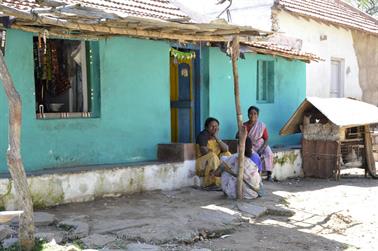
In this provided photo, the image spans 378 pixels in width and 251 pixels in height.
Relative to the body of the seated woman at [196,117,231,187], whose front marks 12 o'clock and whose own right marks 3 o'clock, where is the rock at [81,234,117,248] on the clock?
The rock is roughly at 2 o'clock from the seated woman.

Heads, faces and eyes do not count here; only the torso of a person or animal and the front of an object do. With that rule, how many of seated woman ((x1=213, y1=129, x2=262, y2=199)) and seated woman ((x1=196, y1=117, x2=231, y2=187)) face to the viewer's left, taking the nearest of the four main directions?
1

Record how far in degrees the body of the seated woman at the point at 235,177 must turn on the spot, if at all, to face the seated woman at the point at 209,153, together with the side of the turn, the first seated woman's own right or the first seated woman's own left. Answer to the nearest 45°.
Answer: approximately 45° to the first seated woman's own right

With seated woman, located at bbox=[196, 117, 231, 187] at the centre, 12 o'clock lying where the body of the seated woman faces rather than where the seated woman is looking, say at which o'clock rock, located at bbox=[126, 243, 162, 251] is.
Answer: The rock is roughly at 2 o'clock from the seated woman.

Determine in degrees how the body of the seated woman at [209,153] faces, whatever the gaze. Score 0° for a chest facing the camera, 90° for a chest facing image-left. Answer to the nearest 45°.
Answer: approximately 315°

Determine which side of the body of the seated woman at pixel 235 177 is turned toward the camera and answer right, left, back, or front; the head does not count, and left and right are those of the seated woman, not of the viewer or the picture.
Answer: left

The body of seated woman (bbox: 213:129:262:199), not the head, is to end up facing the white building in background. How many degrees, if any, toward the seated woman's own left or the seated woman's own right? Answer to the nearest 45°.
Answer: approximately 90° to the seated woman's own right
